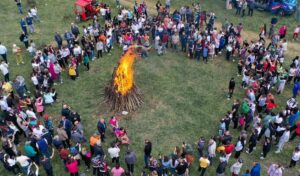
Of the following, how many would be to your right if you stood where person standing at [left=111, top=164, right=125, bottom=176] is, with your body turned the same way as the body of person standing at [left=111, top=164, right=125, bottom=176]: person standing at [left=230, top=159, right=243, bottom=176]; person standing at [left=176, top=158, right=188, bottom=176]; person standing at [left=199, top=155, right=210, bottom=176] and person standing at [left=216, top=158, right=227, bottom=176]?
4

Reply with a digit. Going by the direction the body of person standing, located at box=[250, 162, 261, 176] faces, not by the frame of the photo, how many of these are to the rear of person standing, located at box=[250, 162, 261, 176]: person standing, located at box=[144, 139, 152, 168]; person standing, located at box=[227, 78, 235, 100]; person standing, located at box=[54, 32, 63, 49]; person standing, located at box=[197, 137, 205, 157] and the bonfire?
0

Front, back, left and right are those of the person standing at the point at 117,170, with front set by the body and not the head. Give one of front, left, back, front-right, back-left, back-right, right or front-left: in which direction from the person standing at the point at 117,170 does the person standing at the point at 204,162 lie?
right

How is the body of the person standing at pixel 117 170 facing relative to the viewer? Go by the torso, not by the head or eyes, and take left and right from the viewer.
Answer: facing away from the viewer

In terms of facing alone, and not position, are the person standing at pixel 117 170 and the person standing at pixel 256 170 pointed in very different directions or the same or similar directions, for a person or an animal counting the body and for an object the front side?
same or similar directions

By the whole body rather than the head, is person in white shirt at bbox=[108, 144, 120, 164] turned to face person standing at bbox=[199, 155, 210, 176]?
no

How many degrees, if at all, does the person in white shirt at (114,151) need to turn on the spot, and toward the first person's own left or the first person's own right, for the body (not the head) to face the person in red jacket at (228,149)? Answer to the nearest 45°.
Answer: approximately 90° to the first person's own right

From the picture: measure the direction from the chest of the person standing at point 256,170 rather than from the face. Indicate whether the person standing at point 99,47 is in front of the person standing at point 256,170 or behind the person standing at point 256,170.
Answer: in front

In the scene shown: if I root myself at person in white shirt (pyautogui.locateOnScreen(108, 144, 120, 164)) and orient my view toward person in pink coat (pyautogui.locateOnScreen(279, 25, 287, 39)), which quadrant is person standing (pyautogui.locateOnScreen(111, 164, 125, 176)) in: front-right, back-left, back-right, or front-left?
back-right

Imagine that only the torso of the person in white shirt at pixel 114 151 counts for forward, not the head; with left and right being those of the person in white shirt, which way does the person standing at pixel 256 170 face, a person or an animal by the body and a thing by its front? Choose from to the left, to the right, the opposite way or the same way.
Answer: the same way

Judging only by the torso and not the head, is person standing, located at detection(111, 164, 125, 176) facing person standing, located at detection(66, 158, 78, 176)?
no

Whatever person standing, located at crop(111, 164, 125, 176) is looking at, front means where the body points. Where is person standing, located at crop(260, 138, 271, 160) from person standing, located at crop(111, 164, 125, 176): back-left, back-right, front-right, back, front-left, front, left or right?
right

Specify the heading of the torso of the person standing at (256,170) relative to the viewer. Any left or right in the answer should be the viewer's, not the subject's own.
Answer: facing away from the viewer and to the left of the viewer

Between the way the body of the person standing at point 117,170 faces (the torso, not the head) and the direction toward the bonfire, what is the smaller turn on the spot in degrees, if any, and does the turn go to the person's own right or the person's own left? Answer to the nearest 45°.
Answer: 0° — they already face it

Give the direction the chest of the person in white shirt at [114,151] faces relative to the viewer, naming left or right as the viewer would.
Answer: facing away from the viewer

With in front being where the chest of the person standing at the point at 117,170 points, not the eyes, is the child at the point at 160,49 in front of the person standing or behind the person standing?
in front

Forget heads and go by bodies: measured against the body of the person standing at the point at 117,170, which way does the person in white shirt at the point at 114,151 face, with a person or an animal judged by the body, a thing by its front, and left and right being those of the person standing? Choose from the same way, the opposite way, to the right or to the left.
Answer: the same way
